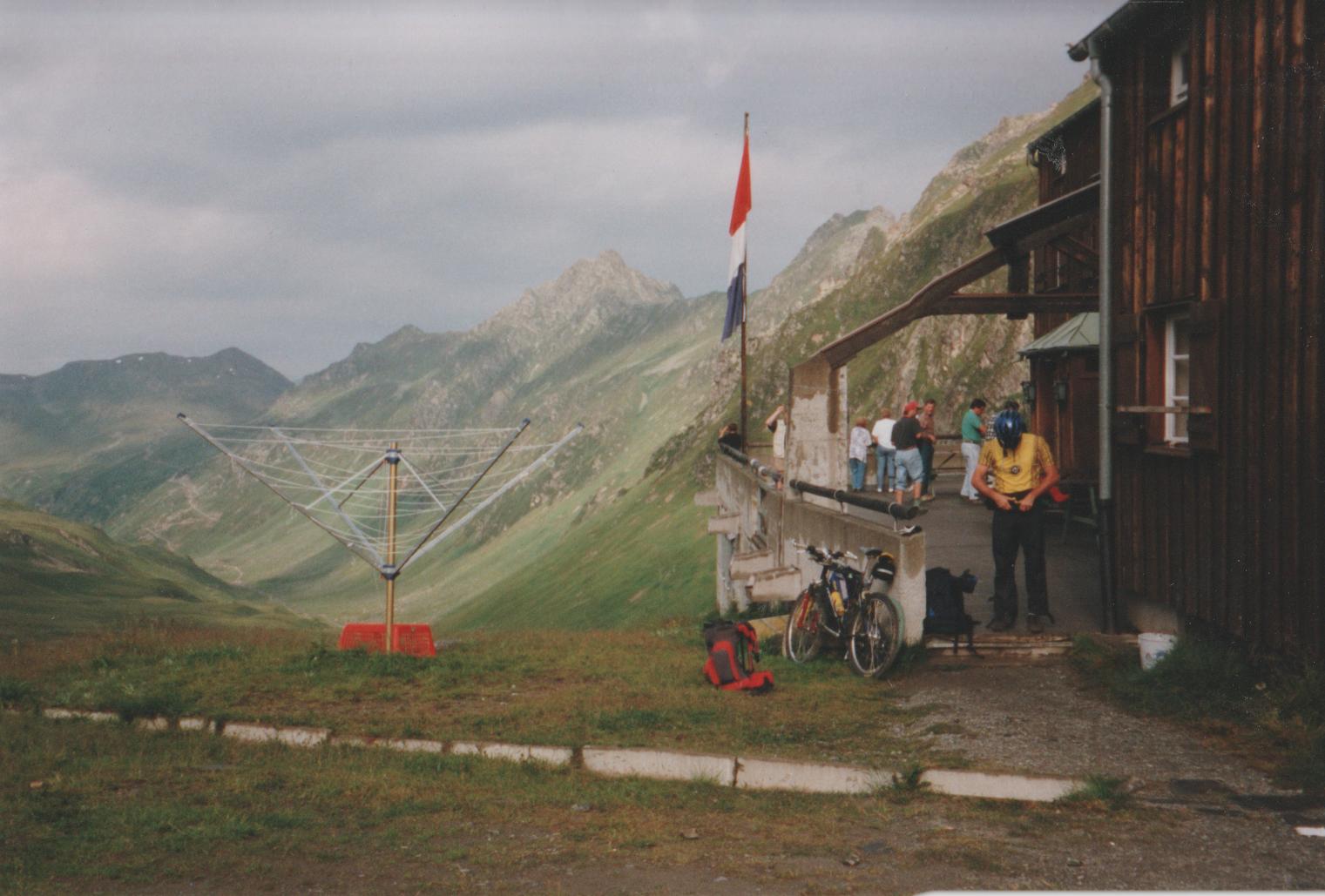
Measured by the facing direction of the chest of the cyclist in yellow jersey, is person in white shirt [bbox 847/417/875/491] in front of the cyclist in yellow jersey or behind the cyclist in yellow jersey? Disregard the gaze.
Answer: behind

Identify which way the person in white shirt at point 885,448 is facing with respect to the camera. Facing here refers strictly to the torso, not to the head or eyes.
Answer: away from the camera

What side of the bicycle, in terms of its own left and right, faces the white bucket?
back

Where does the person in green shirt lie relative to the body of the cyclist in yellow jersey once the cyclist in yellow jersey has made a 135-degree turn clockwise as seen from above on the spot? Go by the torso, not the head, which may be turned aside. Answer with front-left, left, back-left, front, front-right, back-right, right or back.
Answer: front-right

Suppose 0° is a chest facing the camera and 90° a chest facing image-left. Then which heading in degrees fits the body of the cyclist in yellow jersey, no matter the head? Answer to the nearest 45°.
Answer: approximately 0°

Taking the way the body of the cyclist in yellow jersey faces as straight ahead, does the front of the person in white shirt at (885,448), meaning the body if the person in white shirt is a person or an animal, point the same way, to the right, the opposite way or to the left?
the opposite way

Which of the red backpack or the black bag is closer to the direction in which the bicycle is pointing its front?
the red backpack

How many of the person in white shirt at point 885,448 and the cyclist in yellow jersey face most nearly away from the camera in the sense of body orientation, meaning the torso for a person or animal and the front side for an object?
1

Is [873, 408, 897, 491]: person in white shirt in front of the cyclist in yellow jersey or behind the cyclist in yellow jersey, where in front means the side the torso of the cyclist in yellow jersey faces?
behind
